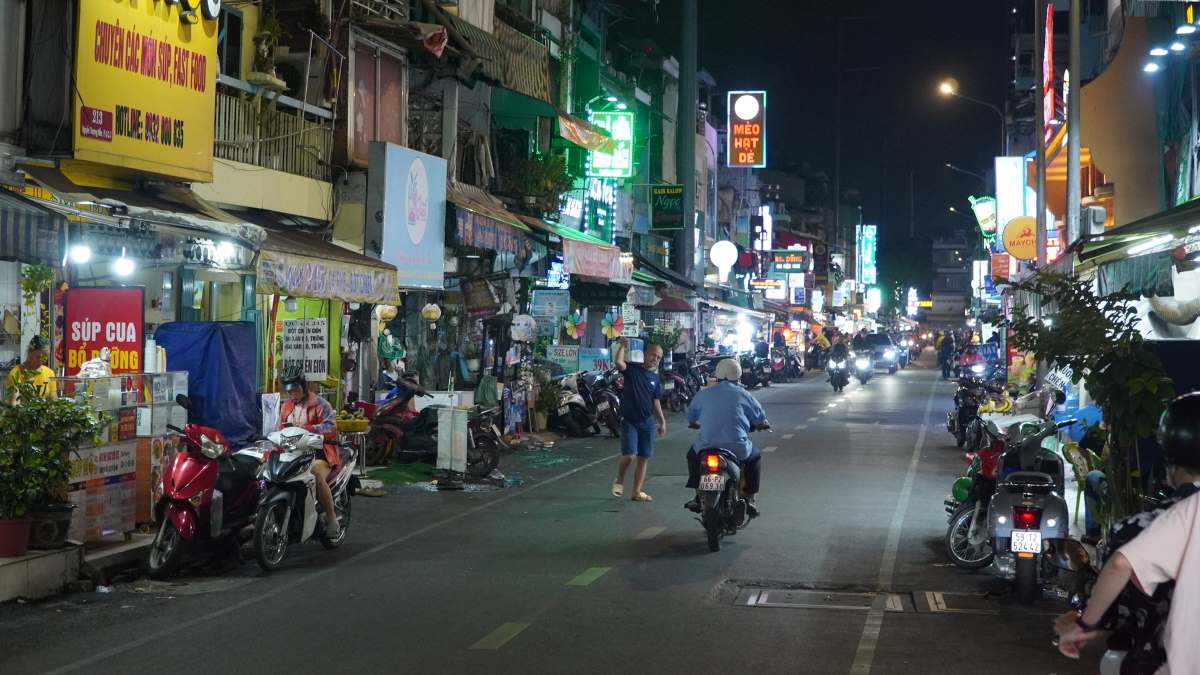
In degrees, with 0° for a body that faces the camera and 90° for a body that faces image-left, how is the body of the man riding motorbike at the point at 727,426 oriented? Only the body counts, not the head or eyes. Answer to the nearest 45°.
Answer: approximately 180°

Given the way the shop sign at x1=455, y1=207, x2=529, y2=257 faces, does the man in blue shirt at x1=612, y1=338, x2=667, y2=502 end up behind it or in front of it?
in front

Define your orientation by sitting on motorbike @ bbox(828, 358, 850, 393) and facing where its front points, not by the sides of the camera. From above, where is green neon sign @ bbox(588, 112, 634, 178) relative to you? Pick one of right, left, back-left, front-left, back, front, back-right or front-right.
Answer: front-right

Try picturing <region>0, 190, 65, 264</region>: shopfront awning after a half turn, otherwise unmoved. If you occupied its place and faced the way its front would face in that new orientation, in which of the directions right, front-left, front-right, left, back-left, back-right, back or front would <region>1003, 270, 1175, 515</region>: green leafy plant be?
back

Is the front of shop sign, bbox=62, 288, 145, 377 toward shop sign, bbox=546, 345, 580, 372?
no

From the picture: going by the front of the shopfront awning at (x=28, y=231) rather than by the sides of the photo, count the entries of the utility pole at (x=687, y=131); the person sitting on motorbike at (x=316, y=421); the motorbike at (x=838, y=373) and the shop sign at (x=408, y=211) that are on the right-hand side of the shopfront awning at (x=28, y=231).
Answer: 0

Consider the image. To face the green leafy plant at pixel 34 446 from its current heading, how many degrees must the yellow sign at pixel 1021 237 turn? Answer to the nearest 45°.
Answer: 0° — it already faces it

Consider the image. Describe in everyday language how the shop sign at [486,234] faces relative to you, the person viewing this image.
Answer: facing the viewer and to the right of the viewer

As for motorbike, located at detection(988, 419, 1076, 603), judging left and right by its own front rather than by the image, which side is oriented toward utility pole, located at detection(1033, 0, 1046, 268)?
front

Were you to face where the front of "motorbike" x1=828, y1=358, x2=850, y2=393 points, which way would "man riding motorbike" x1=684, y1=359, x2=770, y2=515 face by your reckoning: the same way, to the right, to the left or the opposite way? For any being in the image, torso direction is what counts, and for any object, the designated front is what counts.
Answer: the opposite way

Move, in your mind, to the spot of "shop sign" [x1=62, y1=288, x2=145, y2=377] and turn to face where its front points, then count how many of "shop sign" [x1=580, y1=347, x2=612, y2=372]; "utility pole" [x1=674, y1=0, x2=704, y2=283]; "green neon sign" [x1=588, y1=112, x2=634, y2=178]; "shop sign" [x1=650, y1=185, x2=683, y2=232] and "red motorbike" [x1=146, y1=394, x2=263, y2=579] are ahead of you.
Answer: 1

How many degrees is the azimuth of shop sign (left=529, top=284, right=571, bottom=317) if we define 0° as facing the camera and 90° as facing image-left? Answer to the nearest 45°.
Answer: approximately 0°

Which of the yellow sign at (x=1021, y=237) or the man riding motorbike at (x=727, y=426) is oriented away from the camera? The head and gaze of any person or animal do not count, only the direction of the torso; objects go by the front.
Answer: the man riding motorbike

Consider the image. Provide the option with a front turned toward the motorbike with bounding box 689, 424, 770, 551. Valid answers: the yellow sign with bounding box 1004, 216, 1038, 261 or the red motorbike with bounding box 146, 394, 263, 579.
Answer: the yellow sign

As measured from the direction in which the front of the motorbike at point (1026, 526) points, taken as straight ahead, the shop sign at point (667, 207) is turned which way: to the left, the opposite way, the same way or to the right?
the opposite way

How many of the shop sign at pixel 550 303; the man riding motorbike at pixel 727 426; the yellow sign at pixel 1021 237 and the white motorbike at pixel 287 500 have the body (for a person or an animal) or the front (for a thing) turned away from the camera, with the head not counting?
1

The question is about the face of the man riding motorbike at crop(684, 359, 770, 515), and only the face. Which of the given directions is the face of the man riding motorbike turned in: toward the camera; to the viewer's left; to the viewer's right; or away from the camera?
away from the camera

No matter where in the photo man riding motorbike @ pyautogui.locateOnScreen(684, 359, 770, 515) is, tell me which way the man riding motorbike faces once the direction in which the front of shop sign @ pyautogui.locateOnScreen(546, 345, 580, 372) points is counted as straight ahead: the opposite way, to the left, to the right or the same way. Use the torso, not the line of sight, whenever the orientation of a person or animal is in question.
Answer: the opposite way

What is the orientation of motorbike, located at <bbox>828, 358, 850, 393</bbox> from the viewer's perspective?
toward the camera
